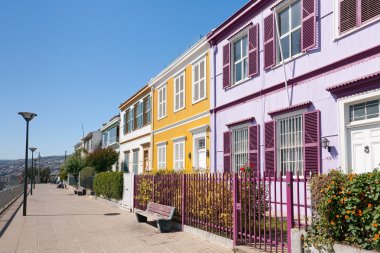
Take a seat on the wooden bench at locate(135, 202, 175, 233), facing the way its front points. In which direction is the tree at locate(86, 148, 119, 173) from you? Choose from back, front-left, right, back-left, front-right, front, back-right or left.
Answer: back-right

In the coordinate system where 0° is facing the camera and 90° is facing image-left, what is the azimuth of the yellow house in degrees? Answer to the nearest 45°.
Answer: approximately 45°

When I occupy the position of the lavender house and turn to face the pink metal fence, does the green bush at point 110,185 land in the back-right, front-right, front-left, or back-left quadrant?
back-right

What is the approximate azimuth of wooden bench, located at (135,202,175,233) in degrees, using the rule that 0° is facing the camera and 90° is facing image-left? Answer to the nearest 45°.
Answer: approximately 45°

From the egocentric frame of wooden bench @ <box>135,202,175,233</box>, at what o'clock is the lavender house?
The lavender house is roughly at 8 o'clock from the wooden bench.

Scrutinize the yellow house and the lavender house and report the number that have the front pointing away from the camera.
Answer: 0

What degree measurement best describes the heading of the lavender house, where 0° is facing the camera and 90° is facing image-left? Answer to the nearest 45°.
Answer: approximately 45°
